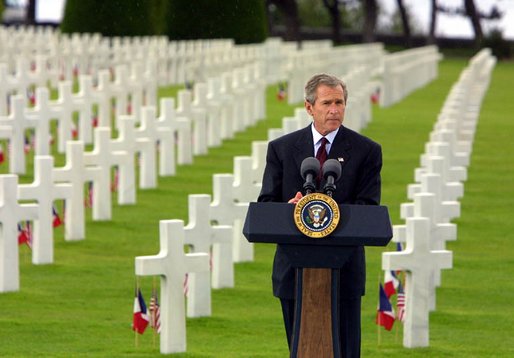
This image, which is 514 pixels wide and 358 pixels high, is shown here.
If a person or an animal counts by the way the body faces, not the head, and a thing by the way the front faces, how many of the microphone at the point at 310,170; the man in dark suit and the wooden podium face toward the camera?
2

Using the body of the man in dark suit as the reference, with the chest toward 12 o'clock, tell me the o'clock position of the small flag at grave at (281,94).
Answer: The small flag at grave is roughly at 6 o'clock from the man in dark suit.

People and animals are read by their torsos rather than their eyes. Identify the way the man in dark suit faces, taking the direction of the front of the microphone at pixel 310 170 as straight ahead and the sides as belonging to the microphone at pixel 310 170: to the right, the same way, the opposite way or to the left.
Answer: the opposite way

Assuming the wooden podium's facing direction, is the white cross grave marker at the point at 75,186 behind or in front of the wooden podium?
behind

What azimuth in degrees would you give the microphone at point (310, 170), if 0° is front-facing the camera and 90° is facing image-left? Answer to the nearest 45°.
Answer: approximately 180°

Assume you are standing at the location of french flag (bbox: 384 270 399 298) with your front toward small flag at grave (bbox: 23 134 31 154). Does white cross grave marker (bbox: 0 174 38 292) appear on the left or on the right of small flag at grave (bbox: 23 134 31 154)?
left

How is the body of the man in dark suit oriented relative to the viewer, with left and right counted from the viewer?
facing the viewer

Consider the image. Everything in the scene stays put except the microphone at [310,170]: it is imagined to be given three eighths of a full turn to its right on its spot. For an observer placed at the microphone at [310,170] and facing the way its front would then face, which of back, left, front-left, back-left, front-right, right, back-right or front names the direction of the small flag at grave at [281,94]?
back-left

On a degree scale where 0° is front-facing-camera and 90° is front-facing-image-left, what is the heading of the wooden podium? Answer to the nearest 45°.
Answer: approximately 0°

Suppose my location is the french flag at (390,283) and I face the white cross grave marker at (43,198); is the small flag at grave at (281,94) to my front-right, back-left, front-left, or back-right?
front-right

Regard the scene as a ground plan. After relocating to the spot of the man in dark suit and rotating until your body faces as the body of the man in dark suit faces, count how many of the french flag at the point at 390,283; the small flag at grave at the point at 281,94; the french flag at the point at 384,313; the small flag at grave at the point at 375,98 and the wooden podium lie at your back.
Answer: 4
